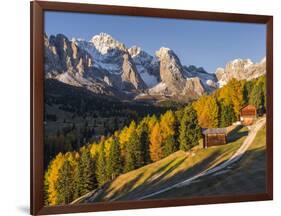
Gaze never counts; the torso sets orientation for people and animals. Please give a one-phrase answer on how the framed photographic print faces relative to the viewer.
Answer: facing the viewer and to the right of the viewer
